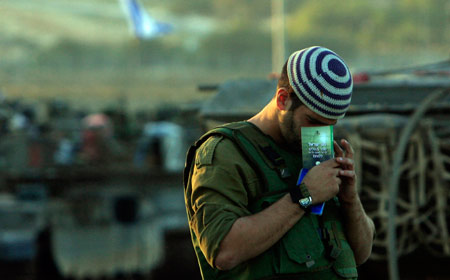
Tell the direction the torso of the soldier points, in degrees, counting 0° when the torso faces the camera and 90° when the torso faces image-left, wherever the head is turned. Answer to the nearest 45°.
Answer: approximately 315°

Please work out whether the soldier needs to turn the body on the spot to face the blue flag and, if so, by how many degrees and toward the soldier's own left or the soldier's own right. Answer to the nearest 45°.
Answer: approximately 135° to the soldier's own left

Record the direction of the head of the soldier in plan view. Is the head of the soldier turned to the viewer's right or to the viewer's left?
to the viewer's right
